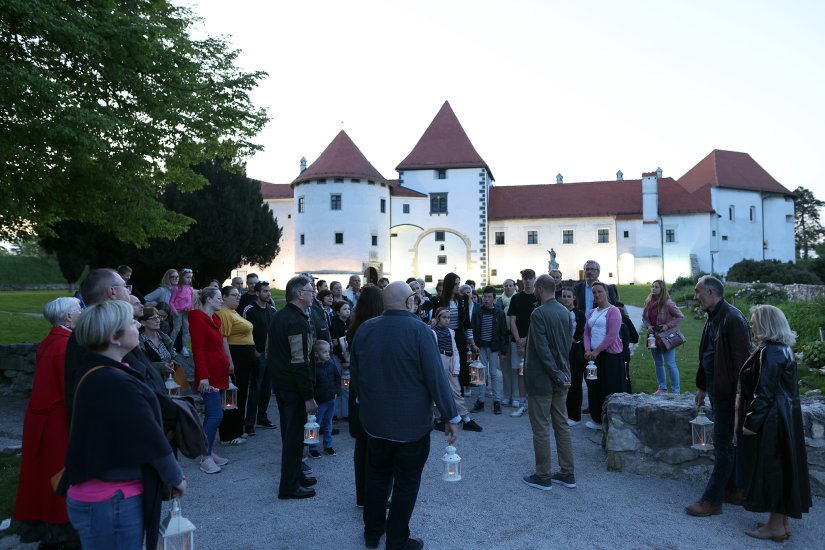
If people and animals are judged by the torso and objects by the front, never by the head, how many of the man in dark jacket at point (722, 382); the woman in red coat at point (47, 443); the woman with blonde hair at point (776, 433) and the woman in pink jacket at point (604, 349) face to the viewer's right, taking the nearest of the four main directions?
1

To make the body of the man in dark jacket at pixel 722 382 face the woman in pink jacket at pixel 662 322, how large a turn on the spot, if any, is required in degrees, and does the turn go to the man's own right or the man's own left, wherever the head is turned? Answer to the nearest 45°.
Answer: approximately 90° to the man's own right

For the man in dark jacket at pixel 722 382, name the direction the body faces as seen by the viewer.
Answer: to the viewer's left

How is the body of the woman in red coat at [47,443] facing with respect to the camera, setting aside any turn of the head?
to the viewer's right

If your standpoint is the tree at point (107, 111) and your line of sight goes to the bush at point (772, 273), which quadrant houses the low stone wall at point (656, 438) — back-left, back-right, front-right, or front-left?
front-right

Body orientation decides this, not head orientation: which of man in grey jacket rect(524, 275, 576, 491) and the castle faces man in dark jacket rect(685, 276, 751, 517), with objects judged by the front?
the castle

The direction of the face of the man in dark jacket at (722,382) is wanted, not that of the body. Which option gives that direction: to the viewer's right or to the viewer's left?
to the viewer's left

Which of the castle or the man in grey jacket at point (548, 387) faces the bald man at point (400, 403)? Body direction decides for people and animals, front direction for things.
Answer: the castle

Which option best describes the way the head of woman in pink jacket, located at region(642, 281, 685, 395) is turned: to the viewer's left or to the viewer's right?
to the viewer's left

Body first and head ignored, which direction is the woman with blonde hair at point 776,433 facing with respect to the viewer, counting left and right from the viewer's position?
facing to the left of the viewer

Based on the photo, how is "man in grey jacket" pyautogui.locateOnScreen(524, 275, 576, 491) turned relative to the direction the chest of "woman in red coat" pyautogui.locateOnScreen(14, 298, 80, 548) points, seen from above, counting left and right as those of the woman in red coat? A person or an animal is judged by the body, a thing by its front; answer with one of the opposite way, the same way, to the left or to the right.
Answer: to the left

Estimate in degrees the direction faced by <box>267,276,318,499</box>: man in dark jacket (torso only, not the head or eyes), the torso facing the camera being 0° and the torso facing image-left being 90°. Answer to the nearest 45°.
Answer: approximately 270°

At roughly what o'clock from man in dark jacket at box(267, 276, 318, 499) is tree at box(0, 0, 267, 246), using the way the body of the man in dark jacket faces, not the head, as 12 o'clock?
The tree is roughly at 8 o'clock from the man in dark jacket.

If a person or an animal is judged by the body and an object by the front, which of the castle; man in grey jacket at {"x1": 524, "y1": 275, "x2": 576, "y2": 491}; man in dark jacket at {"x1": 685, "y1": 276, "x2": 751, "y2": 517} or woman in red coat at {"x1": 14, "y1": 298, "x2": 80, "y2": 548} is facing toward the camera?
the castle

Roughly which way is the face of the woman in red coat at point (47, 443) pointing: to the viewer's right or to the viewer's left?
to the viewer's right

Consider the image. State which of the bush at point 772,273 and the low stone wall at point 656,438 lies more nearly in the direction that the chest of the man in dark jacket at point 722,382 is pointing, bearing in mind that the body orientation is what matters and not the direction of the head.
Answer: the low stone wall

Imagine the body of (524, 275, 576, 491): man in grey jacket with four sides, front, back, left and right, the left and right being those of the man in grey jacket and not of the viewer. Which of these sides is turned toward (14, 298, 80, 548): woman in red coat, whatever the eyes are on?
left

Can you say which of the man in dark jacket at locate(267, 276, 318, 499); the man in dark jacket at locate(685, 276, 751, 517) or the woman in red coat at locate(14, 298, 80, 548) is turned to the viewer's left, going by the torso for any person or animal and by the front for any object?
the man in dark jacket at locate(685, 276, 751, 517)

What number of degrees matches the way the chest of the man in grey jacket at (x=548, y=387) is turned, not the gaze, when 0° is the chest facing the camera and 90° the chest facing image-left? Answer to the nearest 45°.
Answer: approximately 135°

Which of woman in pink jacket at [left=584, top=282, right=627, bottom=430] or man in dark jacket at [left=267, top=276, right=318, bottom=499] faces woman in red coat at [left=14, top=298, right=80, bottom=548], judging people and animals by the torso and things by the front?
the woman in pink jacket

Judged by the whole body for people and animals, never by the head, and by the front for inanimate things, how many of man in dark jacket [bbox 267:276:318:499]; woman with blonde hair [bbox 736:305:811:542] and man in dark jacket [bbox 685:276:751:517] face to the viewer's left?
2
